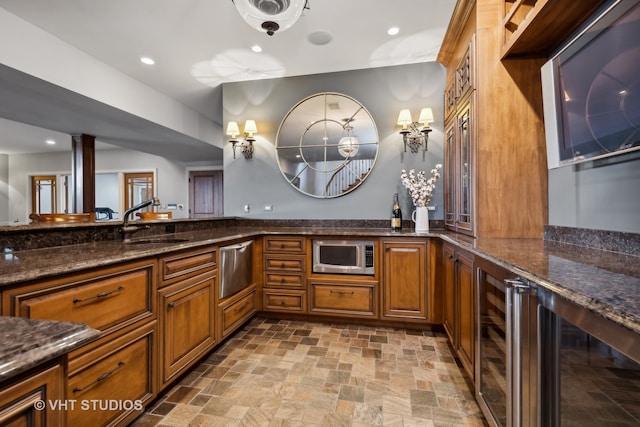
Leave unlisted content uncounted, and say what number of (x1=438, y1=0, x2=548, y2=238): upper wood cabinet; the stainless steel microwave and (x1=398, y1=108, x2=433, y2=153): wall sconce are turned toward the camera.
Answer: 2

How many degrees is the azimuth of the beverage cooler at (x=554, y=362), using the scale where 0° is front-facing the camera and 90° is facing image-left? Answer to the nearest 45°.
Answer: approximately 45°

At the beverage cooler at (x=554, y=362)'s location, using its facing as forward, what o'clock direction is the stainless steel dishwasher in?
The stainless steel dishwasher is roughly at 2 o'clock from the beverage cooler.

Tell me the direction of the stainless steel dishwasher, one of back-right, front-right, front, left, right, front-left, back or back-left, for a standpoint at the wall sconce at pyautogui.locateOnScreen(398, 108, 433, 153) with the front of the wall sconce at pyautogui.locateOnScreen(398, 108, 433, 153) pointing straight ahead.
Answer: front-right

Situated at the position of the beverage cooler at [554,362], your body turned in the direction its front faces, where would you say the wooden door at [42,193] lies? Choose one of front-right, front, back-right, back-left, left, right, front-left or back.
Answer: front-right

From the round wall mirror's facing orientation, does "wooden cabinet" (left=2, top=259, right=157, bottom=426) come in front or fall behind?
in front

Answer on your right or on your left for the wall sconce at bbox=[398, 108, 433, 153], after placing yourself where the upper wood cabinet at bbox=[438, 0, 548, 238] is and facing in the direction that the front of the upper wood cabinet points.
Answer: on your right

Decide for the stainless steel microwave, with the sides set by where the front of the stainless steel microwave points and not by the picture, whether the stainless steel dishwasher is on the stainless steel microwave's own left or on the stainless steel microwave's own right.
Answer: on the stainless steel microwave's own right

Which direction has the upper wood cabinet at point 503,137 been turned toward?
to the viewer's left

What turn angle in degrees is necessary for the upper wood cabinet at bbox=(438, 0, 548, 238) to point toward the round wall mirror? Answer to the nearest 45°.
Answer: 0° — it already faces it

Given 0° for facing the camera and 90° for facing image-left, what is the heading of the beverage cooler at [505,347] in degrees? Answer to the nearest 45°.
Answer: approximately 45°

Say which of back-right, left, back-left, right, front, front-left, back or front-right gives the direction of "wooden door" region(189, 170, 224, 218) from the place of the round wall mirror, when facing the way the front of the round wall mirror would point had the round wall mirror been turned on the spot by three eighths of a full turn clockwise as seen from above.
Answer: front

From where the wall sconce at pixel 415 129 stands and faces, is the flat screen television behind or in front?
in front

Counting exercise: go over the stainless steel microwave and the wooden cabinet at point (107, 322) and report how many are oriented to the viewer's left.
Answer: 0

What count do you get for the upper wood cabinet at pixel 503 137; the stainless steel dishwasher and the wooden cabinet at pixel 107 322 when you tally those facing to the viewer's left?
1

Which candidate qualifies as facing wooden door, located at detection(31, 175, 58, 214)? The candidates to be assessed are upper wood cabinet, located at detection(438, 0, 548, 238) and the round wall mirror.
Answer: the upper wood cabinet

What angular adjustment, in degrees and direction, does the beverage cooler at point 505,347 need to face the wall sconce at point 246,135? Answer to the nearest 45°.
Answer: approximately 90° to its right
